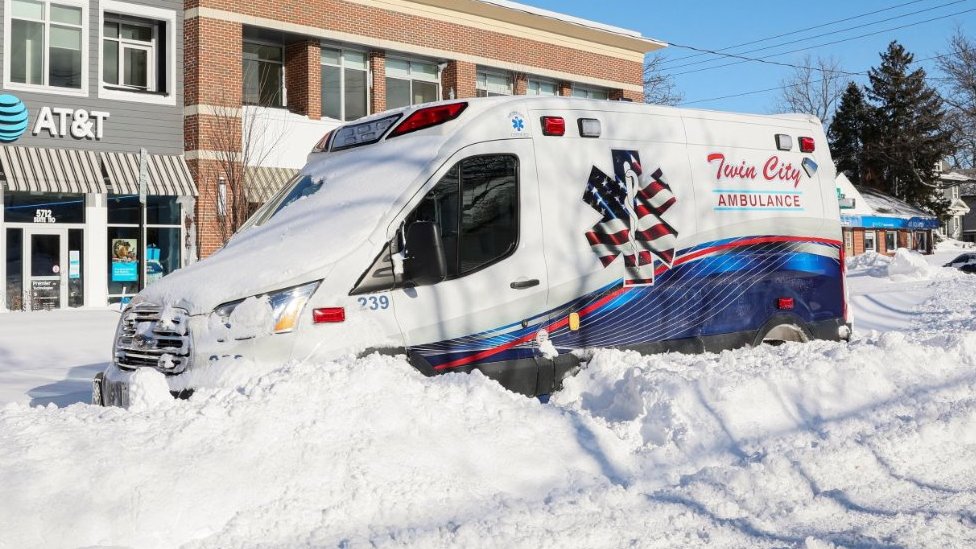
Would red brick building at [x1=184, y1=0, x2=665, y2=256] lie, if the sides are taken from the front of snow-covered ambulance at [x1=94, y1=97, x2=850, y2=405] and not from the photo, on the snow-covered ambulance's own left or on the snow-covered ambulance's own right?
on the snow-covered ambulance's own right

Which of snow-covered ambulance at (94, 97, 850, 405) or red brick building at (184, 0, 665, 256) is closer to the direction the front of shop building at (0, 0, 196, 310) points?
the snow-covered ambulance

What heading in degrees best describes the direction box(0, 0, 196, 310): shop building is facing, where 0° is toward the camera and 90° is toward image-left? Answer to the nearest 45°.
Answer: approximately 0°

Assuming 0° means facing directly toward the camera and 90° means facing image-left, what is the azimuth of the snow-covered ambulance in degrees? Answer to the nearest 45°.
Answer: approximately 45°

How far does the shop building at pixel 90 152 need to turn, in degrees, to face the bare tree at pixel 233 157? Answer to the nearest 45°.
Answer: approximately 90° to its left

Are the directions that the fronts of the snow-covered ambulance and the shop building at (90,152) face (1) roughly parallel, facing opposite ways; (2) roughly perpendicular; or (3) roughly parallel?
roughly perpendicular

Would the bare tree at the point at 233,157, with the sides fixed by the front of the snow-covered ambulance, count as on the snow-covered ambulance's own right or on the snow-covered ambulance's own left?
on the snow-covered ambulance's own right

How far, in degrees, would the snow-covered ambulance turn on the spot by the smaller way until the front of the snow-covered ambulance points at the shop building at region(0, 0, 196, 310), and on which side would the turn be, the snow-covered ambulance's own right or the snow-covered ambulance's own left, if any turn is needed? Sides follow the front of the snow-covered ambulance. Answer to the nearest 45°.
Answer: approximately 90° to the snow-covered ambulance's own right

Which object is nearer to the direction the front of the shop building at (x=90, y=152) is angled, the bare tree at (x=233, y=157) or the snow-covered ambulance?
the snow-covered ambulance

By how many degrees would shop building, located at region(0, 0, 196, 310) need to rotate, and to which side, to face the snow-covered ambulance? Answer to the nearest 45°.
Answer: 0° — it already faces it
